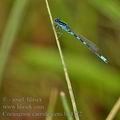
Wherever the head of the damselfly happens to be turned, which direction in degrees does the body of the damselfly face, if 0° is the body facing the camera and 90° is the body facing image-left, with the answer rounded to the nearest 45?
approximately 90°
